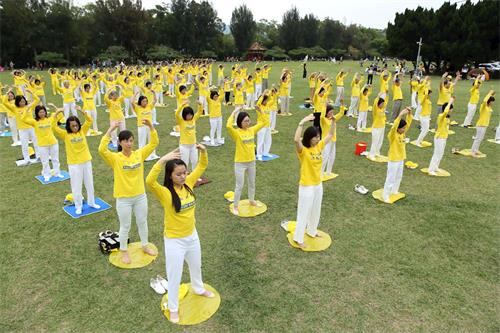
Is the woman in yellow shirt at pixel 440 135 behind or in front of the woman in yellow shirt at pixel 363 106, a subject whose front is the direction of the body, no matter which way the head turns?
in front

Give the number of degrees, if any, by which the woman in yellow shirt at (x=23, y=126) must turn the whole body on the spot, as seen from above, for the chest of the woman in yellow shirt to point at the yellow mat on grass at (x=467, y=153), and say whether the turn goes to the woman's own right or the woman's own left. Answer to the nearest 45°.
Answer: approximately 45° to the woman's own left

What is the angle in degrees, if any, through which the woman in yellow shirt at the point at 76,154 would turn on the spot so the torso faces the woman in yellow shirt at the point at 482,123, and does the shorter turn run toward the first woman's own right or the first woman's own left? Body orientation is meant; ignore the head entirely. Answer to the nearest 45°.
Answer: approximately 90° to the first woman's own left

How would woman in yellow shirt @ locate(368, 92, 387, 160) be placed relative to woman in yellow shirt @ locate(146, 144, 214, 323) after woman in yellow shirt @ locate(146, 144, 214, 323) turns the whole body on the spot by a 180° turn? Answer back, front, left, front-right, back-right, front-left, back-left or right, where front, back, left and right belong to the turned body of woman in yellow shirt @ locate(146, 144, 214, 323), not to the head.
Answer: right

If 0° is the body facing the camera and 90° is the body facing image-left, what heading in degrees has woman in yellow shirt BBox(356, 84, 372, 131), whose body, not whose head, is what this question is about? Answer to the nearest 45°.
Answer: approximately 315°

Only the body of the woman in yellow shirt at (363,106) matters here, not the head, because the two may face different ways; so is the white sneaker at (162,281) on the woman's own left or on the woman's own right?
on the woman's own right

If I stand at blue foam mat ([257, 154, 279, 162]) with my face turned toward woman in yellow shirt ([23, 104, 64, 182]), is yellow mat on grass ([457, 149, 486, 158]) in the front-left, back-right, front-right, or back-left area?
back-left

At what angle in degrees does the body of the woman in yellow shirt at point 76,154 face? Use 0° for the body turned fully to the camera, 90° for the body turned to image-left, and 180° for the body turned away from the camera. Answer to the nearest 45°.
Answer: approximately 0°

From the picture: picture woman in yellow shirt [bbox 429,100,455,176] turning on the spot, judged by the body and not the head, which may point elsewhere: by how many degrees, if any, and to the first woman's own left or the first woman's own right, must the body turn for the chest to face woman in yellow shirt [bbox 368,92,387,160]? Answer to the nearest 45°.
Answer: approximately 180°
